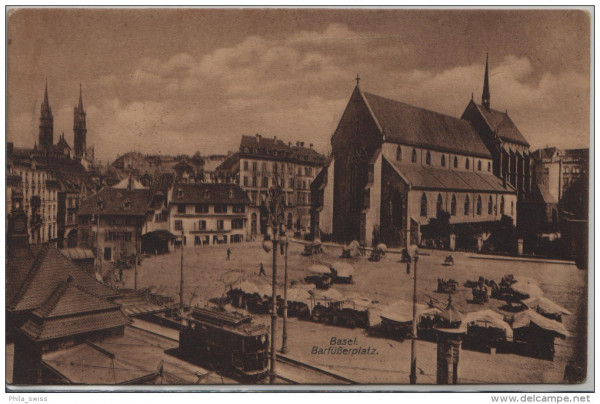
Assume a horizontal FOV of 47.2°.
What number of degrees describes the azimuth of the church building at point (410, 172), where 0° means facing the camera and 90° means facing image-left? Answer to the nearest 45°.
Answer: approximately 45°

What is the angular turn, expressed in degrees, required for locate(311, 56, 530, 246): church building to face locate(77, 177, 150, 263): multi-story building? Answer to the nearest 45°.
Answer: approximately 45° to its right

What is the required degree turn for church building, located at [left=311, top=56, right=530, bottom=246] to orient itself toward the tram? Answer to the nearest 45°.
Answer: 0° — it already faces it
